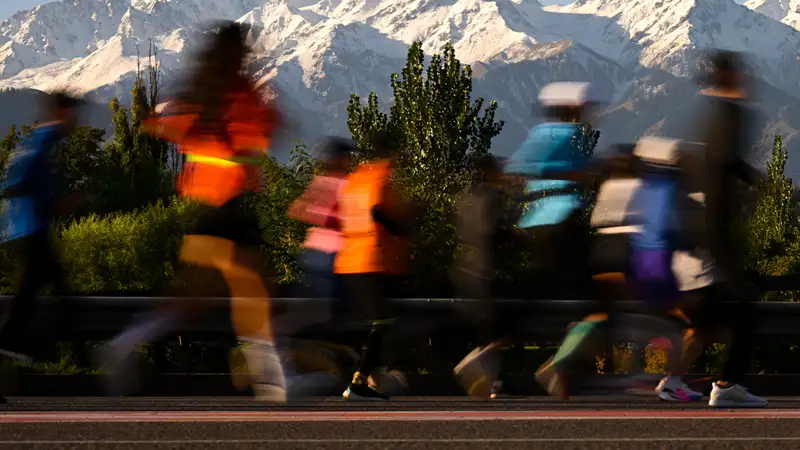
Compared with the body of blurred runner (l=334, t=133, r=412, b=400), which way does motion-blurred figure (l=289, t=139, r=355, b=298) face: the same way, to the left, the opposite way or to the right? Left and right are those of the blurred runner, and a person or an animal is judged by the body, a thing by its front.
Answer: the same way

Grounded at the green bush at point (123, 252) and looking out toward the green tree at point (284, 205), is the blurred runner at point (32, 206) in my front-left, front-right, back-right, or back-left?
back-right

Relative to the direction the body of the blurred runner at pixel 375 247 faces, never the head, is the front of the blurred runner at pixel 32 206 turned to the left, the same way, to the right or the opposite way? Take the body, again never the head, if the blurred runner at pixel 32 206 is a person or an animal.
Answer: the same way

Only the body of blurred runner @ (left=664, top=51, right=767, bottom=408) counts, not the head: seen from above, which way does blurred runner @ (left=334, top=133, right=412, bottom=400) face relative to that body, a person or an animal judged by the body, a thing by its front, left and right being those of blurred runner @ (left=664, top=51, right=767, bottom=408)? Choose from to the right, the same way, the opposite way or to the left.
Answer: the same way

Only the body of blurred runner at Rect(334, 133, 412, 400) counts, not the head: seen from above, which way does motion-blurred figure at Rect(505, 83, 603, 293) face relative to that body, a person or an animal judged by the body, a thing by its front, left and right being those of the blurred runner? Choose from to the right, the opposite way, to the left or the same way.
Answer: the same way
